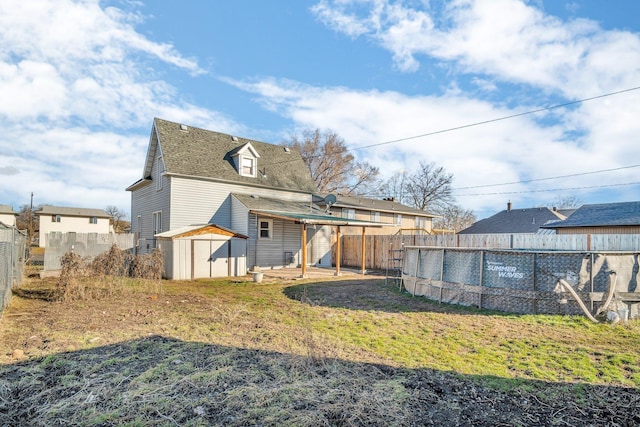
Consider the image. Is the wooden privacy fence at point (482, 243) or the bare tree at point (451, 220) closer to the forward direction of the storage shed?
the wooden privacy fence

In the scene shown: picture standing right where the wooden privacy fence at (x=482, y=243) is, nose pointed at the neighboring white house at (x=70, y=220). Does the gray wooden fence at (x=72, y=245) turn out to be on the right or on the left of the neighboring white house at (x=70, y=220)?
left

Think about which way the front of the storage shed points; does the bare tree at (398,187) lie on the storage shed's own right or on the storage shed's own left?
on the storage shed's own left

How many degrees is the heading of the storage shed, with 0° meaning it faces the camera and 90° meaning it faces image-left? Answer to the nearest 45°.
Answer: approximately 315°

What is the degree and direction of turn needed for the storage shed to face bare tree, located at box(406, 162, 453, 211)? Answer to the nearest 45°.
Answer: approximately 90° to its left

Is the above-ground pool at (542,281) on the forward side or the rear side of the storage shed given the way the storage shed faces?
on the forward side

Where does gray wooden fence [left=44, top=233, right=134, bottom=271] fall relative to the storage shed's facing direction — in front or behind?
behind

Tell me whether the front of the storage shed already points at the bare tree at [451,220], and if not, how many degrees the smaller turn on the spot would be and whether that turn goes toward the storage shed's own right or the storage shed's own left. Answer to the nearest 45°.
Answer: approximately 90° to the storage shed's own left
